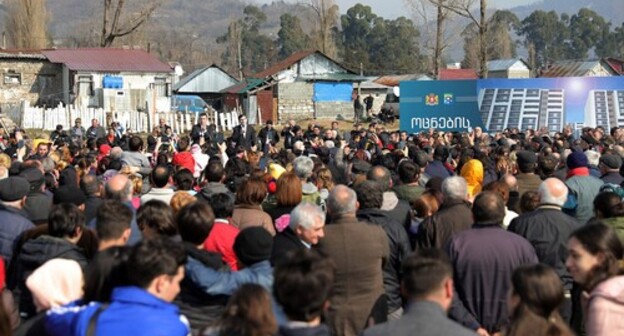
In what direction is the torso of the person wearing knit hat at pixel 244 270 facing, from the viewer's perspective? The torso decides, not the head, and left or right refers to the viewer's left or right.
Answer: facing away from the viewer

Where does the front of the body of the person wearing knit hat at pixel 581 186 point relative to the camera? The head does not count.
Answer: away from the camera

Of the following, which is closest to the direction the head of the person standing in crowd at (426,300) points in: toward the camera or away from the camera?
away from the camera

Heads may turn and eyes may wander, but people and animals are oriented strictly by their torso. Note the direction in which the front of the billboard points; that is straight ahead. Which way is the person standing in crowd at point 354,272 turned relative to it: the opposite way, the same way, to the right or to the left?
the opposite way

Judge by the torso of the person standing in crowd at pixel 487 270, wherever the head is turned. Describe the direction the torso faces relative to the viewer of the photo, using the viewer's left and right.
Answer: facing away from the viewer

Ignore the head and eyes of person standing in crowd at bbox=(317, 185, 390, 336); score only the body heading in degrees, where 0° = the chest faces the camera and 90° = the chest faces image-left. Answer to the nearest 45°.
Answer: approximately 180°

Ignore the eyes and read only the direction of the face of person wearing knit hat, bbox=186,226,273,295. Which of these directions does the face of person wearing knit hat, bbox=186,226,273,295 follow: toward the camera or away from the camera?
away from the camera

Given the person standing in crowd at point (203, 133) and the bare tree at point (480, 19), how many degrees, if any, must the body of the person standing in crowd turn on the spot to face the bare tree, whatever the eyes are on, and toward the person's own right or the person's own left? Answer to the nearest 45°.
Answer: approximately 135° to the person's own left

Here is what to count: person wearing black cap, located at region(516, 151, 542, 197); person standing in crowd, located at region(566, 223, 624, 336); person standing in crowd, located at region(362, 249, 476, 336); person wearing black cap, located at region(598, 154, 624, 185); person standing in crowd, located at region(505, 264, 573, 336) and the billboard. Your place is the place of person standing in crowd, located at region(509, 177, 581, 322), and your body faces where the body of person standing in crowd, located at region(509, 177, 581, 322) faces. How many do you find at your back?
3

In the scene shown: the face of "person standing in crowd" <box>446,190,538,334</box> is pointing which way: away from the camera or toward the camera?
away from the camera

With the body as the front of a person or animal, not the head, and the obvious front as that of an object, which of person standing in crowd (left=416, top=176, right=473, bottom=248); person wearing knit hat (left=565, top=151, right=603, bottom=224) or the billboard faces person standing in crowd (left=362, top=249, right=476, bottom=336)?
the billboard

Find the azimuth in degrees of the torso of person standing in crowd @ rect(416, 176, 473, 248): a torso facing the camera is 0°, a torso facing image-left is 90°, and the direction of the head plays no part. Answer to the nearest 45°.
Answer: approximately 180°

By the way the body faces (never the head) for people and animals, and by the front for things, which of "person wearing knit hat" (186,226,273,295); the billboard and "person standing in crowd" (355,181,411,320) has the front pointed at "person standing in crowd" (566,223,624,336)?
the billboard

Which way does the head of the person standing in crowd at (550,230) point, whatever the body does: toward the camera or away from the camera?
away from the camera
